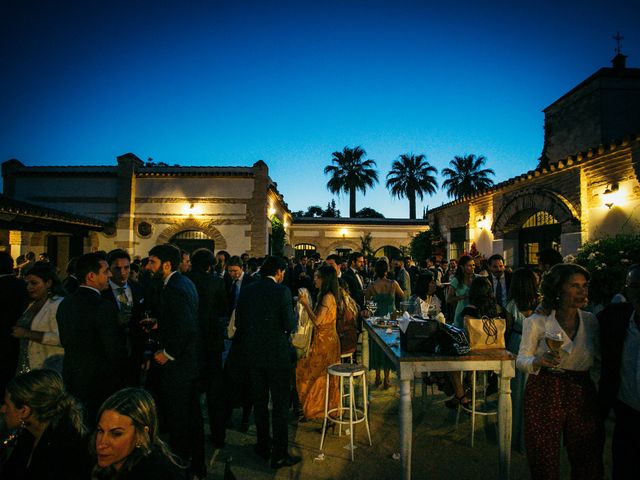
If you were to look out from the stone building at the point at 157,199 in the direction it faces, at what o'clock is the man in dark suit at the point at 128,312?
The man in dark suit is roughly at 12 o'clock from the stone building.

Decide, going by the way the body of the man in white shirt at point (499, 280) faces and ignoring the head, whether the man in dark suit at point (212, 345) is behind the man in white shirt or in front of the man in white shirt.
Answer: in front

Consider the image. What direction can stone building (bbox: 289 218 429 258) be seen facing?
toward the camera

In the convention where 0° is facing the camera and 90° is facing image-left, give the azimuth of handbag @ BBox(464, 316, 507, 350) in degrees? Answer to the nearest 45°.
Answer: approximately 0°

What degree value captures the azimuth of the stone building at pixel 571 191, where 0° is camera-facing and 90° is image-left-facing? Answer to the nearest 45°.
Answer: approximately 45°

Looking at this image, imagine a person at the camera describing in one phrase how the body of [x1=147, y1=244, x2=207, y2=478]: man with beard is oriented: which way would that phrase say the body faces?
to the viewer's left

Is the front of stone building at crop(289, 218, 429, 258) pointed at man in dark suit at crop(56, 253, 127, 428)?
yes

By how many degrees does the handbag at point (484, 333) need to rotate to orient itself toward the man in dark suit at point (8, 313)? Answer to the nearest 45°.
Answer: approximately 90° to its right

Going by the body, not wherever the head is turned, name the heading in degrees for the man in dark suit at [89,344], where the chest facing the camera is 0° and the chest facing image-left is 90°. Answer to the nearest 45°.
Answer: approximately 225°

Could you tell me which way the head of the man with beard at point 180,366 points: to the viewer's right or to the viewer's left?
to the viewer's left

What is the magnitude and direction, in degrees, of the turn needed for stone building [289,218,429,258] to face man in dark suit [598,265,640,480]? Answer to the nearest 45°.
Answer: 0° — it already faces them

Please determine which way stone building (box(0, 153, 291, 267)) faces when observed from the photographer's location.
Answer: facing the viewer

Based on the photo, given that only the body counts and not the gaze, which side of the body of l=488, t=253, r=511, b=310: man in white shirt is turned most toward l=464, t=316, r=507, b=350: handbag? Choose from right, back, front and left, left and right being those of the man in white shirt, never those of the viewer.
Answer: front

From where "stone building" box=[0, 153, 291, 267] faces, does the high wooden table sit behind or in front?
in front

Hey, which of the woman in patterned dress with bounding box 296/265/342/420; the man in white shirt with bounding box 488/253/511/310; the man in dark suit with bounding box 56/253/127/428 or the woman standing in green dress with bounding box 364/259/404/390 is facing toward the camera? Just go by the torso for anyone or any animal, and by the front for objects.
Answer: the man in white shirt
